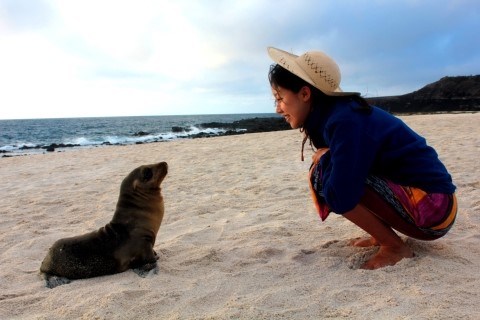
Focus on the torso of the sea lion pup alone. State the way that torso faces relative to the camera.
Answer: to the viewer's right
